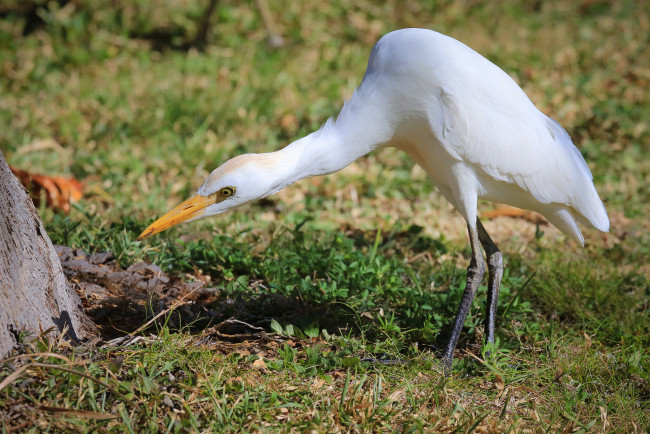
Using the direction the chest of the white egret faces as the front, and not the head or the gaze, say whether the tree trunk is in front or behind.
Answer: in front

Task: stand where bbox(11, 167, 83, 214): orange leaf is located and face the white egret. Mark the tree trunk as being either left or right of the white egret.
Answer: right

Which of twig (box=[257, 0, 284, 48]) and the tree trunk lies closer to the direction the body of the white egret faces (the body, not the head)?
the tree trunk

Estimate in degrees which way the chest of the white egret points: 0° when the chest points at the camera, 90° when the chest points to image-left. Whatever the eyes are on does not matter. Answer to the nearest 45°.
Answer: approximately 90°

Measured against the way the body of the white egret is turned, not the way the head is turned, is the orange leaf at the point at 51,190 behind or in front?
in front

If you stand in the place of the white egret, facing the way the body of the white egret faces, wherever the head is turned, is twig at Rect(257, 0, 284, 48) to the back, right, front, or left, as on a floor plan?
right

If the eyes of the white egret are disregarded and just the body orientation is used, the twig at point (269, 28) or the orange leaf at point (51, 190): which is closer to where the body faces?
the orange leaf
